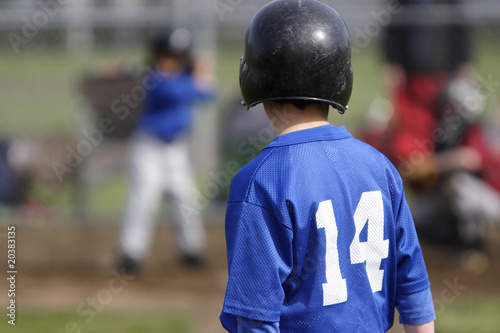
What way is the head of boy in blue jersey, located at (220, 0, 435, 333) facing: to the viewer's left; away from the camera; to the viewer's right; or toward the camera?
away from the camera

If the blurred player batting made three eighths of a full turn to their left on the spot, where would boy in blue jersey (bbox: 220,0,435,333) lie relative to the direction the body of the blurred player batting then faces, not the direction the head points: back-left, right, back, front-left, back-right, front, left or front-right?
back-right

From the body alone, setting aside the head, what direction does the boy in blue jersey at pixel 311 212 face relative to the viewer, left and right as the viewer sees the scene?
facing away from the viewer and to the left of the viewer
